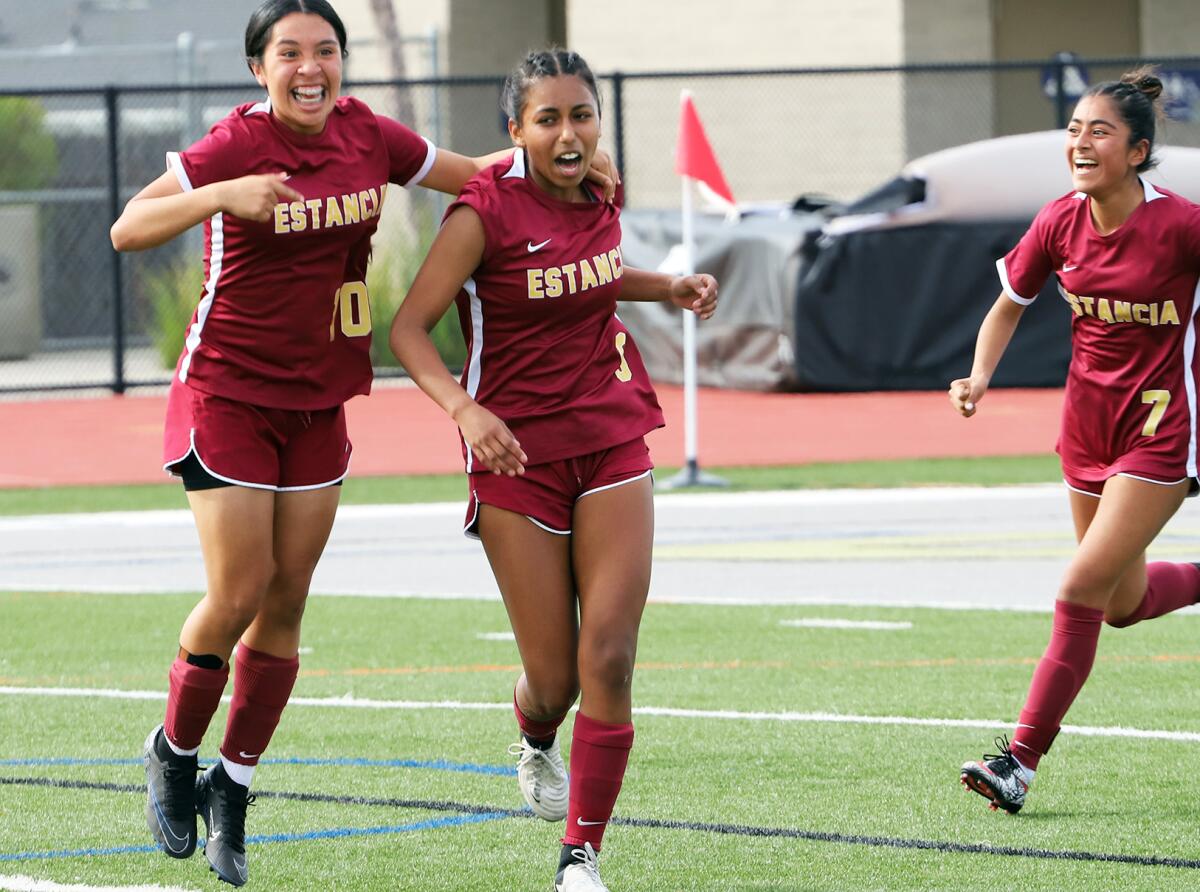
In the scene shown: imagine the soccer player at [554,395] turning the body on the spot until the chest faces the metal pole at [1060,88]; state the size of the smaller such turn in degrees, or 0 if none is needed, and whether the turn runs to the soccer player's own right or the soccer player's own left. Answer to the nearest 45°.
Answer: approximately 135° to the soccer player's own left

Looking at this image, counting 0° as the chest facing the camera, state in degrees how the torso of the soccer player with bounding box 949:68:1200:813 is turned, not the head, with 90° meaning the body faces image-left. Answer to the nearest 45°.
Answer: approximately 45°

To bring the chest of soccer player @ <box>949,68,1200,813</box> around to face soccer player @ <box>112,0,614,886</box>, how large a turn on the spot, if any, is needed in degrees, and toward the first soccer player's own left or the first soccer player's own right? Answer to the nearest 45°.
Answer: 0° — they already face them

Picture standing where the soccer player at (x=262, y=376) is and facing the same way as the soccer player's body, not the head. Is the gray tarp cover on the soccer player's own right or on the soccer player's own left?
on the soccer player's own left

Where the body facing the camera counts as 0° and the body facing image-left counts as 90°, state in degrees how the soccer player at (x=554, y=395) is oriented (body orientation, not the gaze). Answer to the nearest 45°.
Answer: approximately 315°

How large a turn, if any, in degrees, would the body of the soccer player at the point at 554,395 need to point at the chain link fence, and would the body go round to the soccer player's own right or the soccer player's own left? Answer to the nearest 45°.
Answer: approximately 135° to the soccer player's own left
